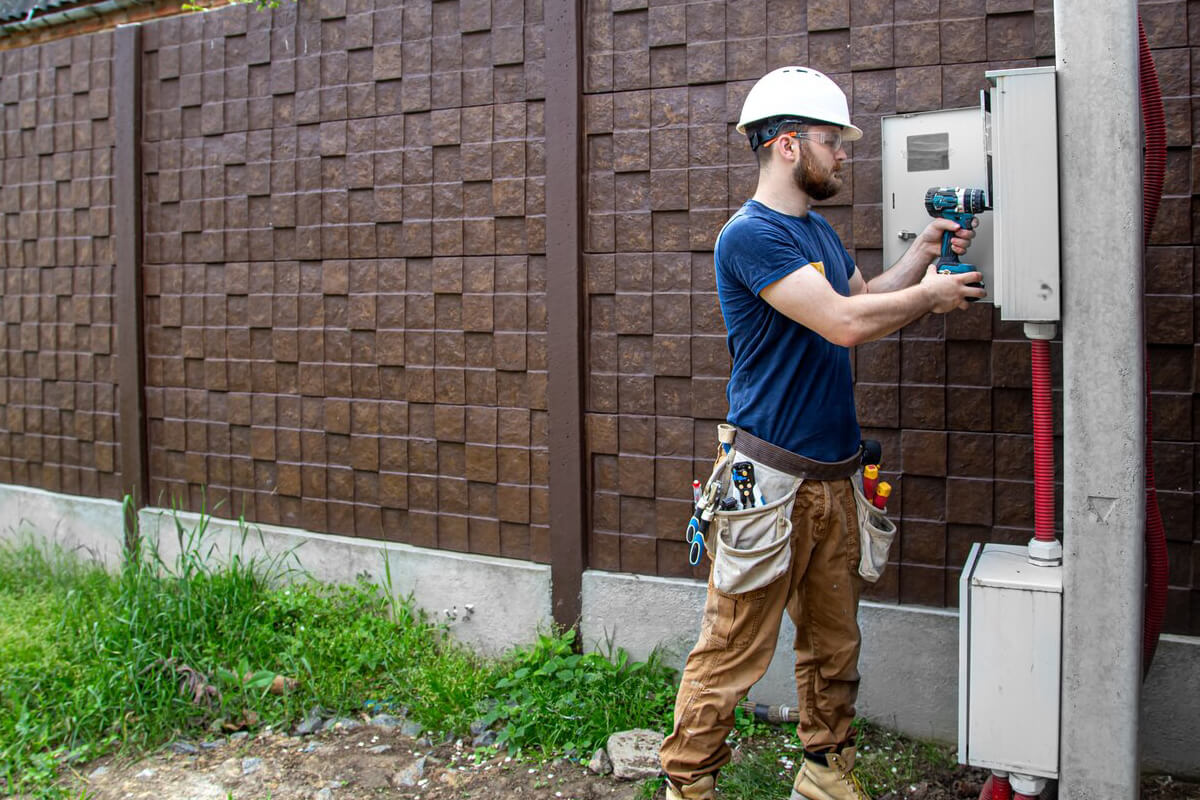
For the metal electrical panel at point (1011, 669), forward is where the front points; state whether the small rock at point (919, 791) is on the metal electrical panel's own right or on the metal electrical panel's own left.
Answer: on the metal electrical panel's own right

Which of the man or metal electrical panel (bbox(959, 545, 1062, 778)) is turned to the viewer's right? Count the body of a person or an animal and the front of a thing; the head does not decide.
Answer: the man

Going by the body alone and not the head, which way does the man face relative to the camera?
to the viewer's right

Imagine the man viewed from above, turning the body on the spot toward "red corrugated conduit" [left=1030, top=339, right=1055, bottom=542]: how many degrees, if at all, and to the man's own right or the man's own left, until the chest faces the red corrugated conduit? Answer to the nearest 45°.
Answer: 0° — they already face it

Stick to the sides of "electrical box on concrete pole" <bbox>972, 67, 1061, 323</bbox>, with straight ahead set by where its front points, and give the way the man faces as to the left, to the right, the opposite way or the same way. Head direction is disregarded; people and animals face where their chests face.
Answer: the opposite way

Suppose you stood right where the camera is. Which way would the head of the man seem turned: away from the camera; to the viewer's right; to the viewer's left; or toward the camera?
to the viewer's right

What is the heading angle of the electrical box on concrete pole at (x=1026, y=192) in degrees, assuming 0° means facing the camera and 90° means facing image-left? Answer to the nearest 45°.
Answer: approximately 90°

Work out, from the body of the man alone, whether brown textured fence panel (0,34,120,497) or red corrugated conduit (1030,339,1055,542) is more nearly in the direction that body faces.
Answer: the red corrugated conduit
